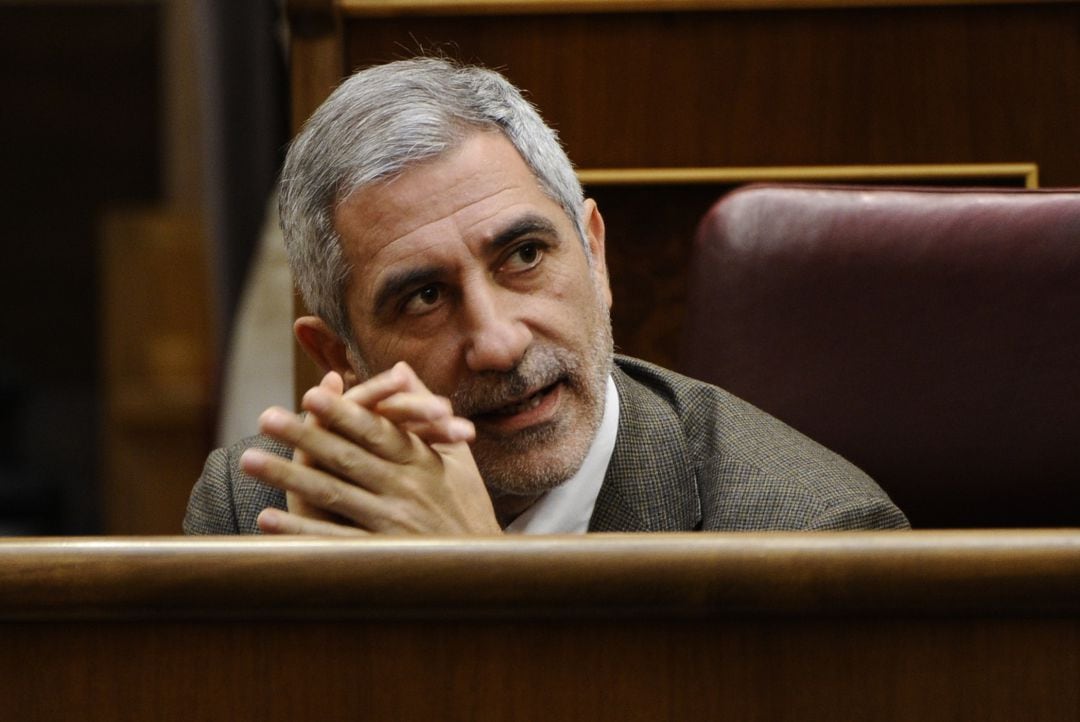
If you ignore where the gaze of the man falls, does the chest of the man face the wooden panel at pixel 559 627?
yes

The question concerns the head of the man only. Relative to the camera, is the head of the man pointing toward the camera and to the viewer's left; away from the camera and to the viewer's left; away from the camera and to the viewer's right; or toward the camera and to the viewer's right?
toward the camera and to the viewer's right

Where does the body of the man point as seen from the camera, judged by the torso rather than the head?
toward the camera
